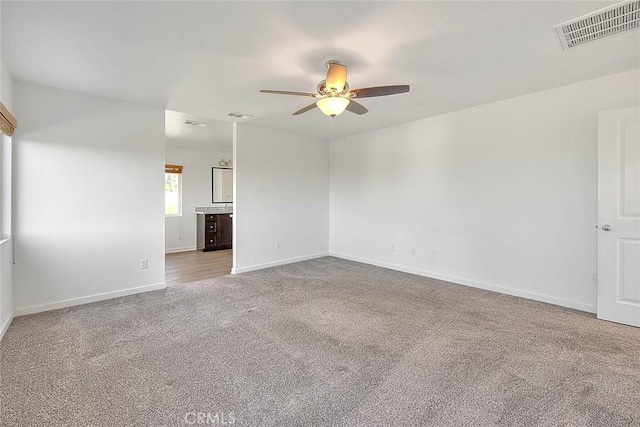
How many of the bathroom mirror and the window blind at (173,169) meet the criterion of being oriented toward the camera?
2

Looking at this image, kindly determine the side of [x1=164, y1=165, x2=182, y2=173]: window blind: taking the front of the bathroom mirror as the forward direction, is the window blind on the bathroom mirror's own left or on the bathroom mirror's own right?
on the bathroom mirror's own right

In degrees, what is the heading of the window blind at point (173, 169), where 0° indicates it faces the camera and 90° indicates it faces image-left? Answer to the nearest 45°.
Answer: approximately 0°

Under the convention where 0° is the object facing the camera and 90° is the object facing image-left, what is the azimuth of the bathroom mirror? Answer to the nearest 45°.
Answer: approximately 0°

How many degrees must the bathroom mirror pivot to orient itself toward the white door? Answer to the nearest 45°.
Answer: approximately 45° to its left

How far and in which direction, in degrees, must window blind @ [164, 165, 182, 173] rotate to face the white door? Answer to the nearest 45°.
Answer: approximately 45° to its left
